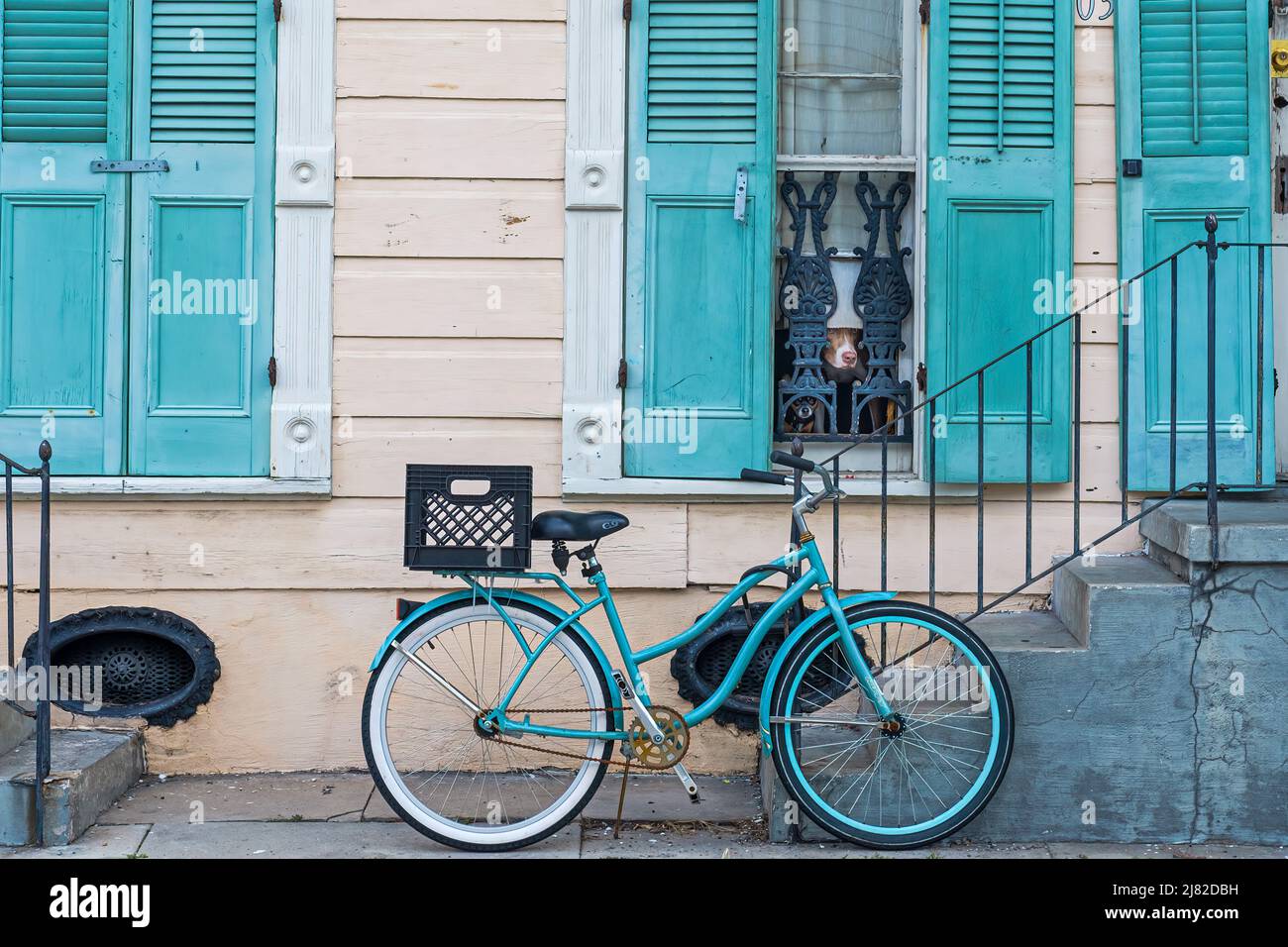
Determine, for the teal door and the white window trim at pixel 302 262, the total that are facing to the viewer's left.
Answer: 0

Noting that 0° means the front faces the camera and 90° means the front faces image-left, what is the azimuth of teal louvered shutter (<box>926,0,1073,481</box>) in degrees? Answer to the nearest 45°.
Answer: approximately 0°

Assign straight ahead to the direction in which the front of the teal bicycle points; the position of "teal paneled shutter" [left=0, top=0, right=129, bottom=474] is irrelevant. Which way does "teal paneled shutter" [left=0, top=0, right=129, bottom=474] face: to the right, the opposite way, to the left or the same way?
to the right

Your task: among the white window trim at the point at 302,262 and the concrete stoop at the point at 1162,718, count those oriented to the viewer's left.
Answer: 1

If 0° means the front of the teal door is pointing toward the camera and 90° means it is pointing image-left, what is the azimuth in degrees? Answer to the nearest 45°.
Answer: approximately 0°

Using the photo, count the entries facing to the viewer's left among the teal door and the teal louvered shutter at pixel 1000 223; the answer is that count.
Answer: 0

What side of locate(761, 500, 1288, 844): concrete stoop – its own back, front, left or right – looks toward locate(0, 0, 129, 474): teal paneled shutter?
front

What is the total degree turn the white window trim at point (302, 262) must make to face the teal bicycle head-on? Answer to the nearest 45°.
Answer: approximately 45° to its left

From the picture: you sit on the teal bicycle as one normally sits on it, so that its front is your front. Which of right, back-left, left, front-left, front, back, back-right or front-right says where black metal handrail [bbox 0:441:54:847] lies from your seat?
back

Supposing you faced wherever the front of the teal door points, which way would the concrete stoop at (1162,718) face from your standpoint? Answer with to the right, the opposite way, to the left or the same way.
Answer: to the right
